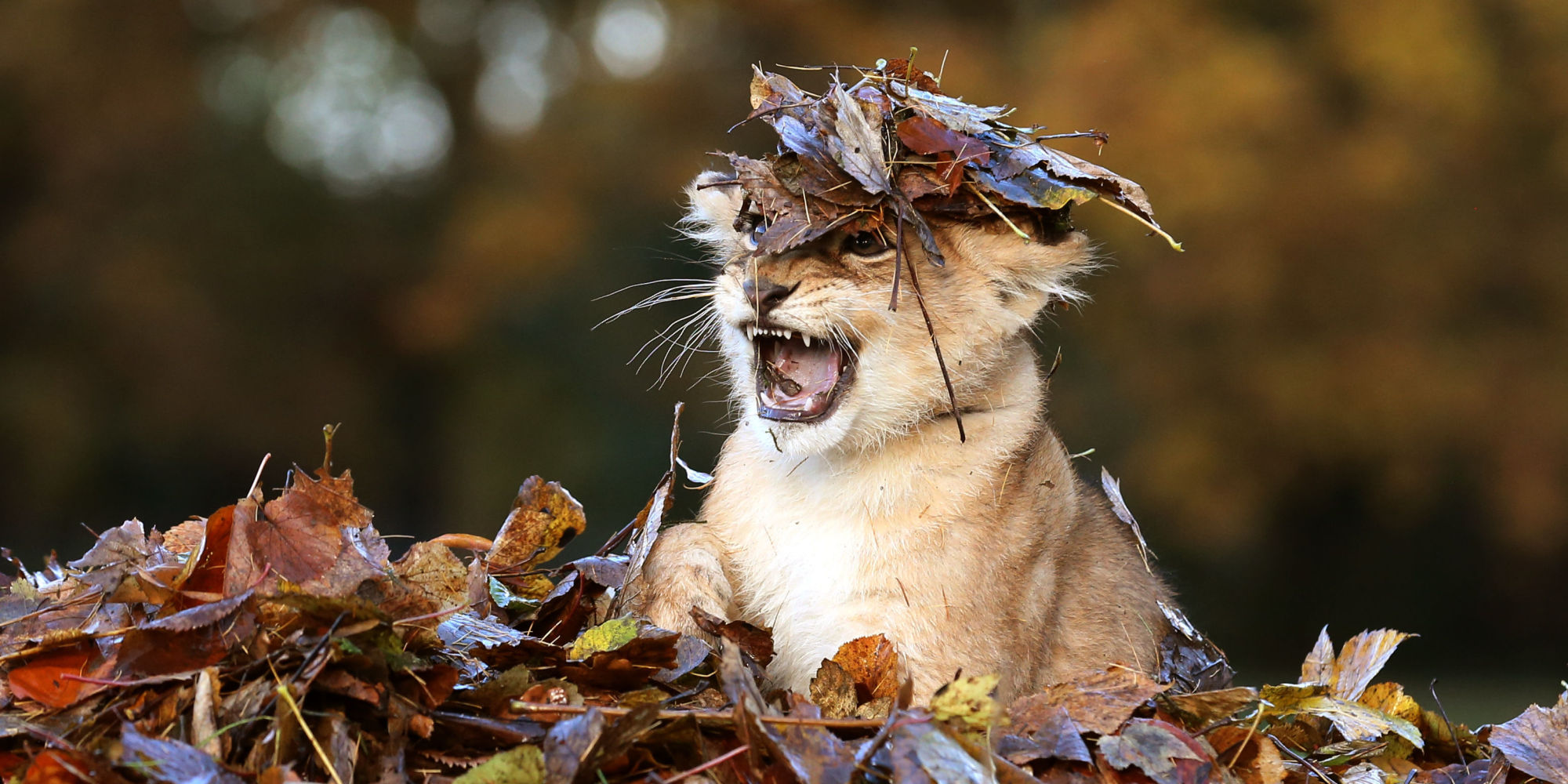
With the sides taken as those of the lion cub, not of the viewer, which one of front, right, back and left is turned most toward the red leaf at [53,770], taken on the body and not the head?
front

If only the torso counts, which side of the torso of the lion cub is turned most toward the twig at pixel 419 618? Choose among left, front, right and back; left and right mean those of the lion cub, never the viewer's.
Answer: front

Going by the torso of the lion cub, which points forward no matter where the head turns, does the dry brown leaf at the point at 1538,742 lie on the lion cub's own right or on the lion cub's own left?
on the lion cub's own left

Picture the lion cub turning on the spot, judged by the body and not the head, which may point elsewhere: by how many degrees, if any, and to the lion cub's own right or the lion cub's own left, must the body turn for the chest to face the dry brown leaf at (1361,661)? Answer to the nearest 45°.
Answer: approximately 135° to the lion cub's own left

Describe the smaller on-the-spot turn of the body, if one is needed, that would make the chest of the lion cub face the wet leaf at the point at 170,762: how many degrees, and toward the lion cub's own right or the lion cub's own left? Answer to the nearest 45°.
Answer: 0° — it already faces it

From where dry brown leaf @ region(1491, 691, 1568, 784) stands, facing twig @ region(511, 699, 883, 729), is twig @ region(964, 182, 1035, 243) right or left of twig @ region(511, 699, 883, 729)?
right

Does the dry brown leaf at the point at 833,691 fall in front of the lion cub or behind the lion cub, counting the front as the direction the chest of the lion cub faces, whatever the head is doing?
in front

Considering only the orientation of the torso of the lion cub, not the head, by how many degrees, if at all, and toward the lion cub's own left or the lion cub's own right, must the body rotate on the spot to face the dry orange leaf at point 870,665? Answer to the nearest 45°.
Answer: approximately 45° to the lion cub's own left

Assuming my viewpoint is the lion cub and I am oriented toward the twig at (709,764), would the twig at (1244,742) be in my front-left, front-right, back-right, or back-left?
front-left

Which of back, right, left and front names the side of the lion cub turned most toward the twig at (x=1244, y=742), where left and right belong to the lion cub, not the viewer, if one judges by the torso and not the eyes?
left

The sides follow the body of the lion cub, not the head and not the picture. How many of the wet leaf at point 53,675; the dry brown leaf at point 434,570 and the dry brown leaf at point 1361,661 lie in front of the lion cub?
2

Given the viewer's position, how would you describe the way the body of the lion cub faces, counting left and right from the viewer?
facing the viewer and to the left of the viewer

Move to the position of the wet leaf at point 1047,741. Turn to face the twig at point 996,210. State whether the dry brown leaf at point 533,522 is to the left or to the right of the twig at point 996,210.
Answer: left
